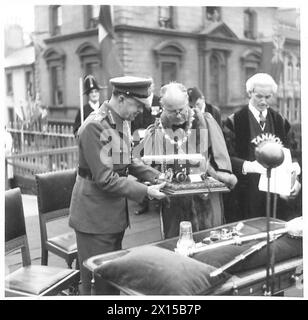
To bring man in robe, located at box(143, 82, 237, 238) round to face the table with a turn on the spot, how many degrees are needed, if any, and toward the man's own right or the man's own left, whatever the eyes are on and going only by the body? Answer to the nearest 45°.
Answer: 0° — they already face it

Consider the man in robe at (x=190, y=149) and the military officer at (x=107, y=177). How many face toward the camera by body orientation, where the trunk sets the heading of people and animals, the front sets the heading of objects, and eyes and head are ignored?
1

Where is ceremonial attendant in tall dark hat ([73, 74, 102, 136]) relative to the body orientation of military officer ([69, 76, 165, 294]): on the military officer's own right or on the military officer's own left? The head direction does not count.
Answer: on the military officer's own left

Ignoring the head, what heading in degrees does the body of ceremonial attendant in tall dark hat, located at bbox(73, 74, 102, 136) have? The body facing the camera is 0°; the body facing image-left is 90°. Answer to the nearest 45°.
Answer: approximately 315°

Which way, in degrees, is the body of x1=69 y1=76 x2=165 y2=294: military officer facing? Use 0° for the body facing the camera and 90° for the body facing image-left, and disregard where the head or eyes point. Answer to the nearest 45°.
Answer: approximately 270°

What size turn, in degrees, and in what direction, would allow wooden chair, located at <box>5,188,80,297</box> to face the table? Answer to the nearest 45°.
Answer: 0° — it already faces it

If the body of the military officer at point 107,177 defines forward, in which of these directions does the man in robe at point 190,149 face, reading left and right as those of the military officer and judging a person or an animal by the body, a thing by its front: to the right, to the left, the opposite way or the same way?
to the right

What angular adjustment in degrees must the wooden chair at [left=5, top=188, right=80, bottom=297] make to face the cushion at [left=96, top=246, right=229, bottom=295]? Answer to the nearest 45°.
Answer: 0° — it already faces it

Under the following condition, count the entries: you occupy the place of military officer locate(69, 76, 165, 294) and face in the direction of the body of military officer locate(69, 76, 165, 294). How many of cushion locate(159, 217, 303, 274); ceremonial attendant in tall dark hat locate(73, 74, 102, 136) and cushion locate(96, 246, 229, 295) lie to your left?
1

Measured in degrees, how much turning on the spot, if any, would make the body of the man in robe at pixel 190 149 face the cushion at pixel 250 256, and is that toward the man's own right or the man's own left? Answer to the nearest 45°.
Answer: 0° — they already face it
